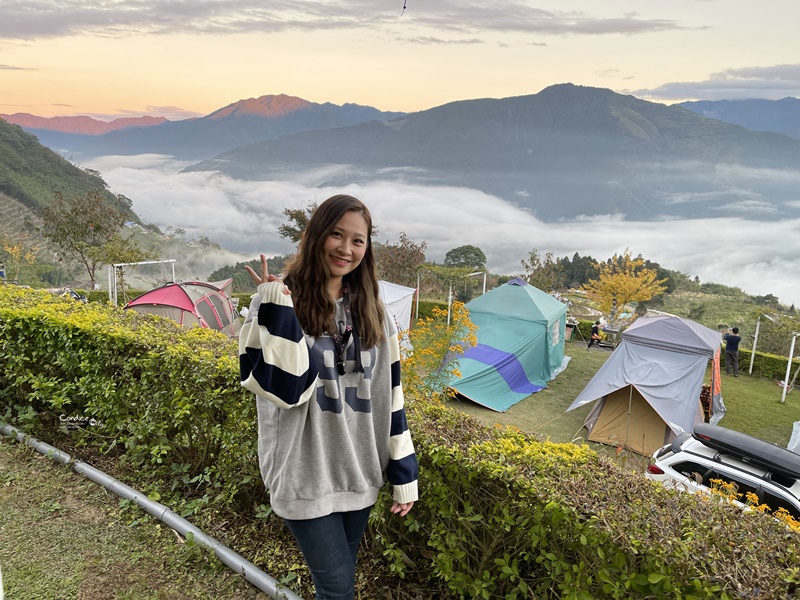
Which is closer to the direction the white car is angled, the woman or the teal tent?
the woman

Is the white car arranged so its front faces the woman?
no

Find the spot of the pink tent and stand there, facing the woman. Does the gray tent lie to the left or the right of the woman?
left

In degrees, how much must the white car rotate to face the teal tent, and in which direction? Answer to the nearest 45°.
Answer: approximately 180°

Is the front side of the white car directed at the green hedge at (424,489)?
no

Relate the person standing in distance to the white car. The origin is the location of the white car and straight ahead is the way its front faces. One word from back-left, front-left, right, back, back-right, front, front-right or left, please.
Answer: back-left

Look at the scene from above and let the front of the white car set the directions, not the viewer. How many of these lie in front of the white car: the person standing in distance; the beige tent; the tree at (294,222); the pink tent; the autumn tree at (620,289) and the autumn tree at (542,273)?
0

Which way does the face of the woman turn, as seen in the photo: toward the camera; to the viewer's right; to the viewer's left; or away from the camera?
toward the camera

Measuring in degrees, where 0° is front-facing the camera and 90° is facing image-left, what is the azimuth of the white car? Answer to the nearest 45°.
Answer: approximately 315°

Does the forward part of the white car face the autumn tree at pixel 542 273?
no

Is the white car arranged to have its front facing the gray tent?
no

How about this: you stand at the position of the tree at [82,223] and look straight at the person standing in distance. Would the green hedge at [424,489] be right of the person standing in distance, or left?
right
